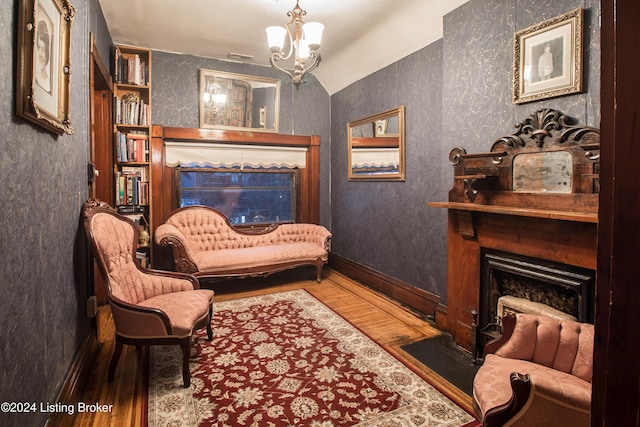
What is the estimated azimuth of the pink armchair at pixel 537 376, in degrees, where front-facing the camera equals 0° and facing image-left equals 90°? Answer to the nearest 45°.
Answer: approximately 45°

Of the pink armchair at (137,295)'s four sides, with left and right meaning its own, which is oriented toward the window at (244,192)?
left

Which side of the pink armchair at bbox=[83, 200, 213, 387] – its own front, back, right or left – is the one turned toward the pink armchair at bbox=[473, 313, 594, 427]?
front

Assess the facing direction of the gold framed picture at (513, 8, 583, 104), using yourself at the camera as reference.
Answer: facing the viewer and to the left of the viewer

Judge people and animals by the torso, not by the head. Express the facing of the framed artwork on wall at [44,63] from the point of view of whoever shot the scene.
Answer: facing the viewer and to the right of the viewer

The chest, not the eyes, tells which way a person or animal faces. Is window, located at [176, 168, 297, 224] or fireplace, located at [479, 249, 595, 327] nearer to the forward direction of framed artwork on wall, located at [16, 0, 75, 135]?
the fireplace

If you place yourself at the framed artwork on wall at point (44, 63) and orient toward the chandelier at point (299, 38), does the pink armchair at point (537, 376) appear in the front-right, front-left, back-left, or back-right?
front-right

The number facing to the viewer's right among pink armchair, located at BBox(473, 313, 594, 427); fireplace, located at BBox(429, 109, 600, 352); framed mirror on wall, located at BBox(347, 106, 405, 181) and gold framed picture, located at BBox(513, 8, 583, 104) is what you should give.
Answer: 0

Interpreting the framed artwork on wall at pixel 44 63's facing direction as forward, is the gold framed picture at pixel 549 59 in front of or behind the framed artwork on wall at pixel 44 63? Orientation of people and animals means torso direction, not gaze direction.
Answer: in front

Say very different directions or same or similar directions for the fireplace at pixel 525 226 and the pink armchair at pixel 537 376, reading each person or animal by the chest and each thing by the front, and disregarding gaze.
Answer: same or similar directions

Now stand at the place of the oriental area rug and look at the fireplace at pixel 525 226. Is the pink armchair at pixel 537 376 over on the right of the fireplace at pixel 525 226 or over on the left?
right

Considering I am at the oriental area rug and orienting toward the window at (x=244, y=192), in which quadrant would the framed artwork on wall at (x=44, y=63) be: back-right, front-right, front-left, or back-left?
back-left

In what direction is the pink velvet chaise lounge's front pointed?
toward the camera

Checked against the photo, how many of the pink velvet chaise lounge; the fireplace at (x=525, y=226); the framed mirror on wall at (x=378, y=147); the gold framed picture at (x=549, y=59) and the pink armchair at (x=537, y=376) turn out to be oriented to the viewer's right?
0

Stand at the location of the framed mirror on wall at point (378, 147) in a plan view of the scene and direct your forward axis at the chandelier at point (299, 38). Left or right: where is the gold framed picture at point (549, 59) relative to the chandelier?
left

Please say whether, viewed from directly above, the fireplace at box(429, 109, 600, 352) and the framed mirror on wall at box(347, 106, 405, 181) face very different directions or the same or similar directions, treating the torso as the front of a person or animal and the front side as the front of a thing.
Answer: same or similar directions
